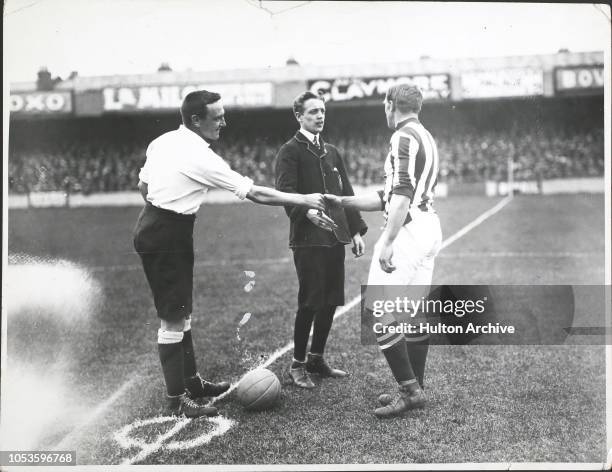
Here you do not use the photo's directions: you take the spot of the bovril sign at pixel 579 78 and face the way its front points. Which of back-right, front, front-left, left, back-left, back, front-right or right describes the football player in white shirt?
front-right

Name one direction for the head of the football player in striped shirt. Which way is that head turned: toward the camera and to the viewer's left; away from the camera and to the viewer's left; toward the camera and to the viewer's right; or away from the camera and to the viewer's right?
away from the camera and to the viewer's left

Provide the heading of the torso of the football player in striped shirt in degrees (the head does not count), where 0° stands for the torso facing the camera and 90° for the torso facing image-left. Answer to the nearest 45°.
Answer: approximately 90°

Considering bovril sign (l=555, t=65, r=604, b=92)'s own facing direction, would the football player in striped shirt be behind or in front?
in front

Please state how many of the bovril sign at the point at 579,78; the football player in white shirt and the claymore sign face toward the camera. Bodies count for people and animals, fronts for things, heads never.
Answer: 2

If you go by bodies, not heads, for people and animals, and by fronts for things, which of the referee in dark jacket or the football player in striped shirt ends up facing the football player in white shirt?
the football player in striped shirt

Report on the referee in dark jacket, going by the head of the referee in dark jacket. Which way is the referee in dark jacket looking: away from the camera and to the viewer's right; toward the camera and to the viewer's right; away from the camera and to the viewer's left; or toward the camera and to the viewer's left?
toward the camera and to the viewer's right
